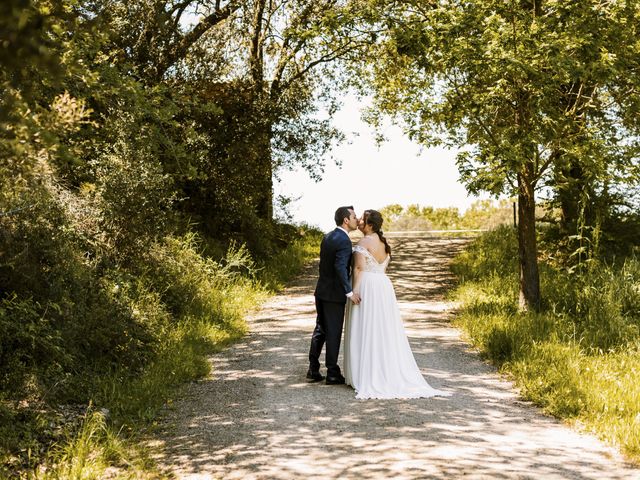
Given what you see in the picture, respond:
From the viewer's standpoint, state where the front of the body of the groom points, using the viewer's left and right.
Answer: facing away from the viewer and to the right of the viewer

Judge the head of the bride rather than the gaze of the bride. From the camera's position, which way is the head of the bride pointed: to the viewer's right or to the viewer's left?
to the viewer's left

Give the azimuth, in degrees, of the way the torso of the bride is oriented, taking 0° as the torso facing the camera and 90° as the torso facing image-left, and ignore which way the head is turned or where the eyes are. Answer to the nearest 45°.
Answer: approximately 135°

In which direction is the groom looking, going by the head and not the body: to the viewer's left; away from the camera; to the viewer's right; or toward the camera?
to the viewer's right
